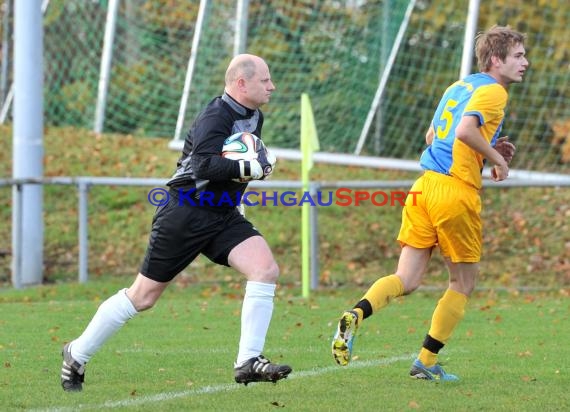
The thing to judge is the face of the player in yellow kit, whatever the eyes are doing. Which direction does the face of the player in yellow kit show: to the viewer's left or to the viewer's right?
to the viewer's right

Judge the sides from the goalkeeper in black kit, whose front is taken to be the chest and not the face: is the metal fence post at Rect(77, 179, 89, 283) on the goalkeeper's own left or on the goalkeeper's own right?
on the goalkeeper's own left

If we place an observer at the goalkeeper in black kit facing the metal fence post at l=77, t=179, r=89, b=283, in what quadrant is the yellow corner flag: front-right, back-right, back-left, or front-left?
front-right

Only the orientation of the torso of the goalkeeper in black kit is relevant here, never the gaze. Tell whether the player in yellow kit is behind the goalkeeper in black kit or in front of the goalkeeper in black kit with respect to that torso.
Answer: in front

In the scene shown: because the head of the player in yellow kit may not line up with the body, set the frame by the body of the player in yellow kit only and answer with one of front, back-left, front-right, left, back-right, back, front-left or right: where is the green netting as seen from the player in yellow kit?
front-left

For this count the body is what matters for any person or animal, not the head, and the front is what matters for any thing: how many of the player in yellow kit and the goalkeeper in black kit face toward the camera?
0

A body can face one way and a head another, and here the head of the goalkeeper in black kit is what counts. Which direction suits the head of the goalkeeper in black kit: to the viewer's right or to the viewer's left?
to the viewer's right

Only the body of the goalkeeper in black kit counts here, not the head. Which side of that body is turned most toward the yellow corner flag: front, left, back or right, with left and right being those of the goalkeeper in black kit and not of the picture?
left

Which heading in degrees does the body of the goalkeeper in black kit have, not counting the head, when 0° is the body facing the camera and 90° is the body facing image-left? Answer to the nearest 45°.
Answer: approximately 270°
